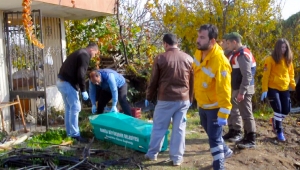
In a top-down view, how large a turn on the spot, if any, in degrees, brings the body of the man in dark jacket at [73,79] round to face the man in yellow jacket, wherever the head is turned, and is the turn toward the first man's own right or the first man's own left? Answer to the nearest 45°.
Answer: approximately 45° to the first man's own right

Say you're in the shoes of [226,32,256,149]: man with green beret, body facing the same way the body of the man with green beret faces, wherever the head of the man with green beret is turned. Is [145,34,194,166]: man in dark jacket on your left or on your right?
on your left

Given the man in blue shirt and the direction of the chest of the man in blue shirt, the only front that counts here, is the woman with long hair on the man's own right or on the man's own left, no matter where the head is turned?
on the man's own left

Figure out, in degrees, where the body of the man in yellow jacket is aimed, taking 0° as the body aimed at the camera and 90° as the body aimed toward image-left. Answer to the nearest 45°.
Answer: approximately 45°

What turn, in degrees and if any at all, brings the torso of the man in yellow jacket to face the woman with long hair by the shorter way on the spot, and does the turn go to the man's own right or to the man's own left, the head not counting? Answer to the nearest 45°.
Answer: approximately 180°

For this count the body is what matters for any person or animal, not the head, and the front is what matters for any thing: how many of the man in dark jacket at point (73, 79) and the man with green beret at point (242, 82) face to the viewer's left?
1

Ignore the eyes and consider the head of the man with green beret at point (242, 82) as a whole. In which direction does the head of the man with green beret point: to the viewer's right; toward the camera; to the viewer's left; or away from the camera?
to the viewer's left

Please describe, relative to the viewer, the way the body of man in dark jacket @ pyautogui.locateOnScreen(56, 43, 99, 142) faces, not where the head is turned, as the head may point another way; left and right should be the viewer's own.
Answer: facing to the right of the viewer

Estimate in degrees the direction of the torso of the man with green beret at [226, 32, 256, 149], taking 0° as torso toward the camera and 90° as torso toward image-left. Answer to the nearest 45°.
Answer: approximately 90°

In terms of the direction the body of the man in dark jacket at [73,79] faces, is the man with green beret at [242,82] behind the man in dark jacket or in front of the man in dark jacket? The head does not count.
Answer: in front

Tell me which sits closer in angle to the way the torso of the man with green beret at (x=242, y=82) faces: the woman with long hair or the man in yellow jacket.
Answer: the man in yellow jacket
